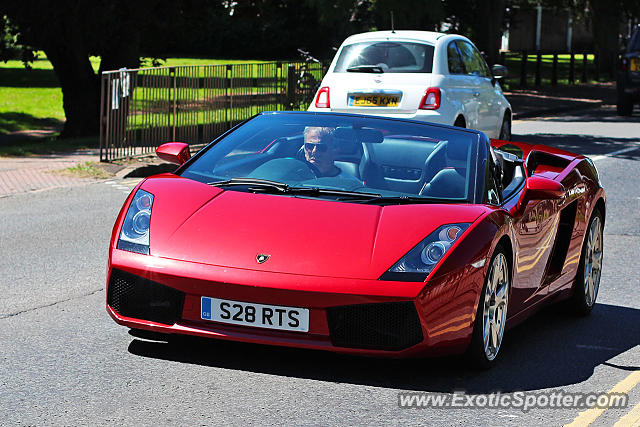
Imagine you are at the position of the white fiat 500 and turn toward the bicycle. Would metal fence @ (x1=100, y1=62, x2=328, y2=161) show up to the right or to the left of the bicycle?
left

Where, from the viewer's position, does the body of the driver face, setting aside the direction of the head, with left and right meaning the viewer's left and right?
facing the viewer and to the left of the viewer

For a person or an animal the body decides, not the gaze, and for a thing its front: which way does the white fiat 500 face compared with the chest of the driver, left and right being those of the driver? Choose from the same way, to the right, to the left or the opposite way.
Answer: the opposite way

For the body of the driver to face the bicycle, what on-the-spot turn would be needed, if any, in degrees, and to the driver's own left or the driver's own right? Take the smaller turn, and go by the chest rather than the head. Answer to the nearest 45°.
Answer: approximately 135° to the driver's own right

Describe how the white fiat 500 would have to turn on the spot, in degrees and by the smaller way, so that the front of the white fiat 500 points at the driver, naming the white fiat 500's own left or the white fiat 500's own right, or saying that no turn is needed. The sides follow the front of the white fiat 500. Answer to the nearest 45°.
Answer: approximately 135° to the white fiat 500's own right

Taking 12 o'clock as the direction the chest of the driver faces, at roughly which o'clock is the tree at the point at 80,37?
The tree is roughly at 4 o'clock from the driver.

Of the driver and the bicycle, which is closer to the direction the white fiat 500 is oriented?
the bicycle

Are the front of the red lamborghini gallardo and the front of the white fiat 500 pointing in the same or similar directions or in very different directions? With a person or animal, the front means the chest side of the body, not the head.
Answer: very different directions

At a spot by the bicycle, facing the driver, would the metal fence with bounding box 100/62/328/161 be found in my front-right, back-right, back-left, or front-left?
front-right

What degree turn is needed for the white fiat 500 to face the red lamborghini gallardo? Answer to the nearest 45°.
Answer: approximately 135° to its right

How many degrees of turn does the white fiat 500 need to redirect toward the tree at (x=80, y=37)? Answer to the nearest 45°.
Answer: approximately 90° to its left

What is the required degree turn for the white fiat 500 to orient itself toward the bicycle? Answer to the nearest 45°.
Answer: approximately 45° to its left

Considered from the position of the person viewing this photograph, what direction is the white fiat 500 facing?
facing away from the viewer and to the right of the viewer
